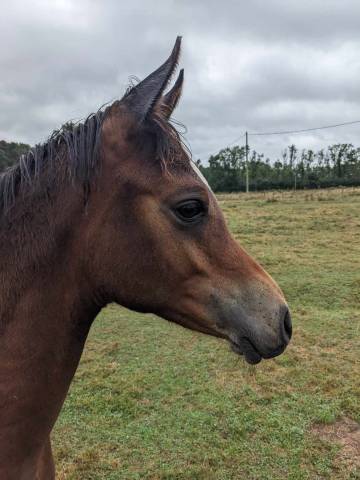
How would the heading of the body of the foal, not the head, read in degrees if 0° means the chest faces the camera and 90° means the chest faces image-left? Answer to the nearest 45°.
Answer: approximately 270°
